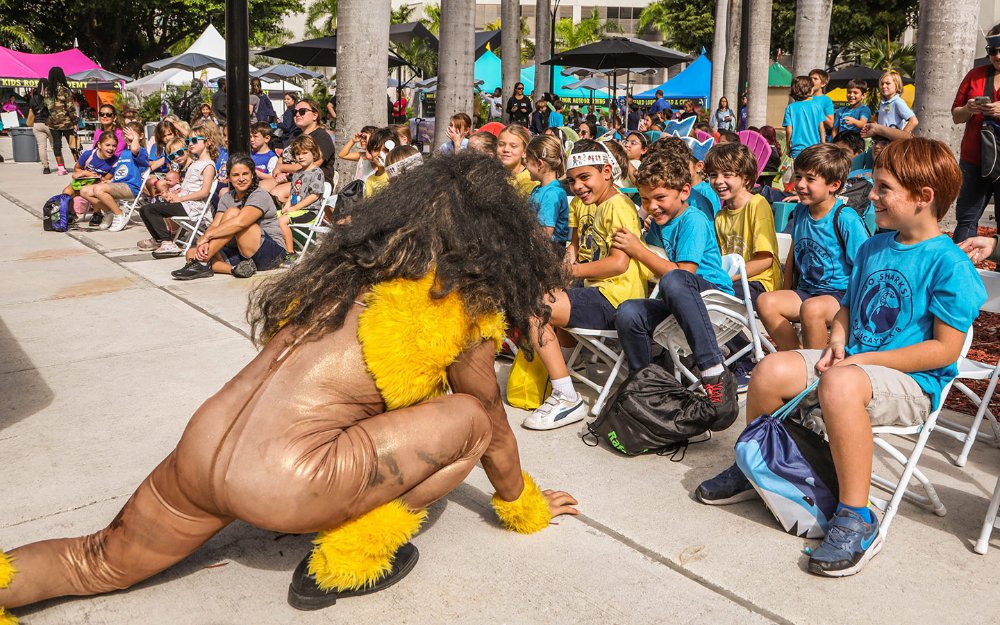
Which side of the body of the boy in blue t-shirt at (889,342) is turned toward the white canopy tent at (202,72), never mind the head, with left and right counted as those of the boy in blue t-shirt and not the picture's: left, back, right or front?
right

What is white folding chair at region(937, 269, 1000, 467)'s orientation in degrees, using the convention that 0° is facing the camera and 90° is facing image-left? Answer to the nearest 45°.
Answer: approximately 45°

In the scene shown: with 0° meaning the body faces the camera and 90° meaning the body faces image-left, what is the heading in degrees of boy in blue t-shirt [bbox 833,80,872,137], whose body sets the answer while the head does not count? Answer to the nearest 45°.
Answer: approximately 45°

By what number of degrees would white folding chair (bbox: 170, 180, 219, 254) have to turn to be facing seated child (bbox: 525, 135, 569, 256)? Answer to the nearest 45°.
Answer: approximately 90° to its left

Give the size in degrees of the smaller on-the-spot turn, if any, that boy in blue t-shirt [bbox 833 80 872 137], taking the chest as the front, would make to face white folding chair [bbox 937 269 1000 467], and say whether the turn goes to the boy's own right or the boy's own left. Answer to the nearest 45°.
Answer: approximately 45° to the boy's own left

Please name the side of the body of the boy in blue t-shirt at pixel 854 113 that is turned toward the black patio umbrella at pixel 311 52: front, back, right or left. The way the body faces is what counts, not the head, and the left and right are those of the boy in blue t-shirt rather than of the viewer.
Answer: right

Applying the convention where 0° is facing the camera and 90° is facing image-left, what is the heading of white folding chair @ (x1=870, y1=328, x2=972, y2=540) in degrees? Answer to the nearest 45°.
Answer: approximately 45°

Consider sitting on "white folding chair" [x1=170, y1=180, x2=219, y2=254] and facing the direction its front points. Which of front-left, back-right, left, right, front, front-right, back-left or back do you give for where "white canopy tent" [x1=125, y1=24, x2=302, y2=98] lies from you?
back-right

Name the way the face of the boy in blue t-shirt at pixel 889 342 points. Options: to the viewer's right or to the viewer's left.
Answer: to the viewer's left
